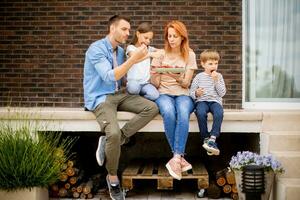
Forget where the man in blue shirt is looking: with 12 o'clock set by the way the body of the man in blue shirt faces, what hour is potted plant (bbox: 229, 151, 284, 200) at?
The potted plant is roughly at 11 o'clock from the man in blue shirt.

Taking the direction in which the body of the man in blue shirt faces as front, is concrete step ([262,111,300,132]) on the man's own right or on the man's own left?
on the man's own left

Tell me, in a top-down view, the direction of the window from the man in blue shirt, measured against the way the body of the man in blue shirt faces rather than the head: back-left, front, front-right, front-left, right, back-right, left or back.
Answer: left

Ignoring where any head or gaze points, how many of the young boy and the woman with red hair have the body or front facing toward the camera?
2

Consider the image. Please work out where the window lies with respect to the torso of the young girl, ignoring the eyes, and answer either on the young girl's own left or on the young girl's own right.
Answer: on the young girl's own left

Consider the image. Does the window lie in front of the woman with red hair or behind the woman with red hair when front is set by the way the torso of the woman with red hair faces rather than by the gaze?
behind

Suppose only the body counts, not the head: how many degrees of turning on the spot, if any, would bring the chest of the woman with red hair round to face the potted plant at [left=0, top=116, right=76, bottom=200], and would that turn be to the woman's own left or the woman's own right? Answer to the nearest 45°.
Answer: approximately 90° to the woman's own right

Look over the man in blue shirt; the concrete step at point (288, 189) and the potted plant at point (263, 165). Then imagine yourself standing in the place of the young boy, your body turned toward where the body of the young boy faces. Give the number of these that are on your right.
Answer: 1
